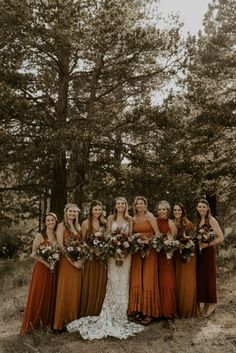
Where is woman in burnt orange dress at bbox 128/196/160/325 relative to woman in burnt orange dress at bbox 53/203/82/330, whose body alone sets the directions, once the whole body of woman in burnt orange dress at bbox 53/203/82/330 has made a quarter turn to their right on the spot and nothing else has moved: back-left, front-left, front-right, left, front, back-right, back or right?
back-left

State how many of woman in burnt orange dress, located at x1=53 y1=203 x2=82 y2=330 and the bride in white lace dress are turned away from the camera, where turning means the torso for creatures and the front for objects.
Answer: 0

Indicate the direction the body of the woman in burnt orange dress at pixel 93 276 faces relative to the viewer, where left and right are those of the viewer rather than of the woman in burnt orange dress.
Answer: facing the viewer and to the right of the viewer

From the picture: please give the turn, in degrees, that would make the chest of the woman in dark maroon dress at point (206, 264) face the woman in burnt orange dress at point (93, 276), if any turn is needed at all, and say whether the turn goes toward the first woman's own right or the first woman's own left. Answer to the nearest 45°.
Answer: approximately 45° to the first woman's own right

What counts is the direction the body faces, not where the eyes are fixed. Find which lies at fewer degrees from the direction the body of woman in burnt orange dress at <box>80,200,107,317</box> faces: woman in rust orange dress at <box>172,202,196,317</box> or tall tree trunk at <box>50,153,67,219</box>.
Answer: the woman in rust orange dress

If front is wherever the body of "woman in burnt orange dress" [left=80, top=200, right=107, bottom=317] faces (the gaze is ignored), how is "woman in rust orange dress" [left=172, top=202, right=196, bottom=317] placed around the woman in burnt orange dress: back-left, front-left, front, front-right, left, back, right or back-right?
front-left

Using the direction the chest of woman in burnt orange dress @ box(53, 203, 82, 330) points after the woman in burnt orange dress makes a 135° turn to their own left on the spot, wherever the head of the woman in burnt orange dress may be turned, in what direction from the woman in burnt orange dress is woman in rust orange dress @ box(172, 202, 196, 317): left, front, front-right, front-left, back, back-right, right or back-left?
right

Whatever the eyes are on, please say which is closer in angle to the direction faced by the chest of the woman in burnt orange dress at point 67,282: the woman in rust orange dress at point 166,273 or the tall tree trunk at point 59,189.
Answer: the woman in rust orange dress

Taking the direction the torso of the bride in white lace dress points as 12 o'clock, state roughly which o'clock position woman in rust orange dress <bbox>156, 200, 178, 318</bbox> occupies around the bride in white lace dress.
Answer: The woman in rust orange dress is roughly at 9 o'clock from the bride in white lace dress.

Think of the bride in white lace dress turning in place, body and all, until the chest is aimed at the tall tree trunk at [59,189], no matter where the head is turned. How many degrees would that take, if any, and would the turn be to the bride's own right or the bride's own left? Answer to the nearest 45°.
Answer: approximately 180°

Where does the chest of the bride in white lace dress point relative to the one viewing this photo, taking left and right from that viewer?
facing the viewer

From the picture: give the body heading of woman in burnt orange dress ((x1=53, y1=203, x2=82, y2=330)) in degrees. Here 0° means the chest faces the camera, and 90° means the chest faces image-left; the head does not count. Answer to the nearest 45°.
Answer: approximately 315°

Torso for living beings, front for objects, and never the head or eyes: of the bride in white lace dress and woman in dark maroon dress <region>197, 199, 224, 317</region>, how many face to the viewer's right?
0

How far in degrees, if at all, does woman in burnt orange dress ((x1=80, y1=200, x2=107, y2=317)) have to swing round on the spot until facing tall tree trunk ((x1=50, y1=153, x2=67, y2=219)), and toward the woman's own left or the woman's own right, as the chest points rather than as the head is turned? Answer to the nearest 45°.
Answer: approximately 135° to the woman's own left

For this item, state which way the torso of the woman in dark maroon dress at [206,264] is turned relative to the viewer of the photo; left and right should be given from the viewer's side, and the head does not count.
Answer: facing the viewer and to the left of the viewer

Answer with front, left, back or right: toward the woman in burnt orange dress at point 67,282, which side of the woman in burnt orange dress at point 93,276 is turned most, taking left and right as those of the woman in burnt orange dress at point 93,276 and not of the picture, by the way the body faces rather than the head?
right

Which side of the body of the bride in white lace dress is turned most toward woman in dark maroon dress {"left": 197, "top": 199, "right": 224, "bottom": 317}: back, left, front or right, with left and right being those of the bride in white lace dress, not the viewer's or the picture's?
left

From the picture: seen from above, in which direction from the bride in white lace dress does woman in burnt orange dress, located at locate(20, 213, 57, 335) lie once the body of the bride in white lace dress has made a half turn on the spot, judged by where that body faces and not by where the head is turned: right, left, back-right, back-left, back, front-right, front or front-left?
left
